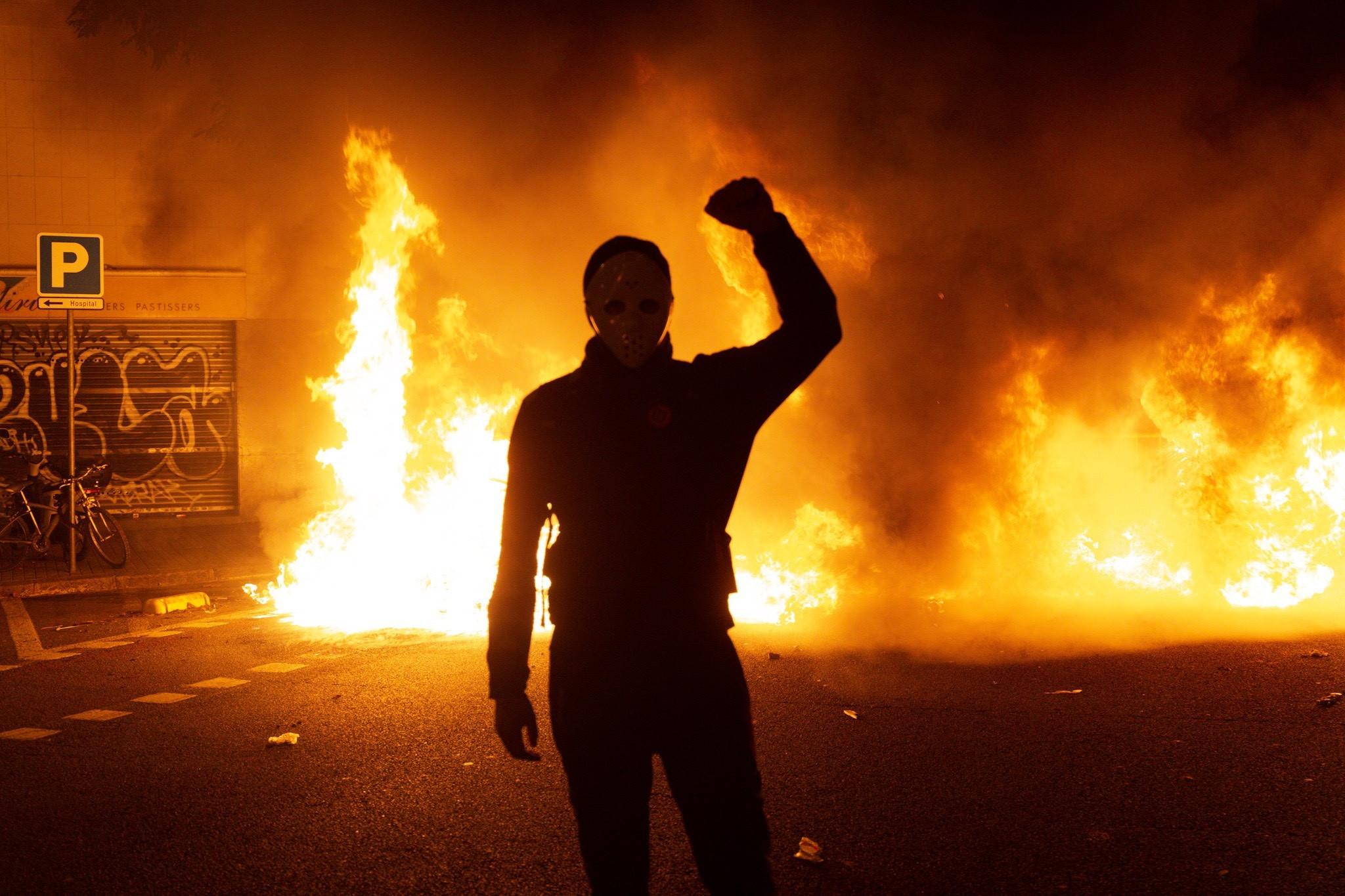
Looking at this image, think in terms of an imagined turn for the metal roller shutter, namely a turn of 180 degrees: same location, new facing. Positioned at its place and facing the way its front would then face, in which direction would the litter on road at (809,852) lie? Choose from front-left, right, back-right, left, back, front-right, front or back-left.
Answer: back

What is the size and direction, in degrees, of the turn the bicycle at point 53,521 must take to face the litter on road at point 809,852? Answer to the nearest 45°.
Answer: approximately 90° to its right

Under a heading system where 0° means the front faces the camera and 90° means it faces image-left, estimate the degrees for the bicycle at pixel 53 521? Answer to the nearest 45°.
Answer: approximately 270°

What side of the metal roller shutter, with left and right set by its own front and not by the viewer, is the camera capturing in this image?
front

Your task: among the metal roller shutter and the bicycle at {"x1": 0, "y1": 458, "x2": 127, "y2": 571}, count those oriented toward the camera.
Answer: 1

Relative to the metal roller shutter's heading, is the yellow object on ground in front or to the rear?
in front

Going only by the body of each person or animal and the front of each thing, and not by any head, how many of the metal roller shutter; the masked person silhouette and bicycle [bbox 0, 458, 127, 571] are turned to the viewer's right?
1

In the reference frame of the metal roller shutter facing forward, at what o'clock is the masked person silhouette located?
The masked person silhouette is roughly at 12 o'clock from the metal roller shutter.

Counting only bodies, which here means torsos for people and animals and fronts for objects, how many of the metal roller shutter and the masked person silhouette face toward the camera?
2

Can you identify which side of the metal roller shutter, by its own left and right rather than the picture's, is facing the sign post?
front

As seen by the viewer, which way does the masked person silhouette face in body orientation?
toward the camera

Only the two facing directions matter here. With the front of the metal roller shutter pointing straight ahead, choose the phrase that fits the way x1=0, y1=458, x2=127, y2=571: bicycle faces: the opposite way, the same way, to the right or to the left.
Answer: to the left
